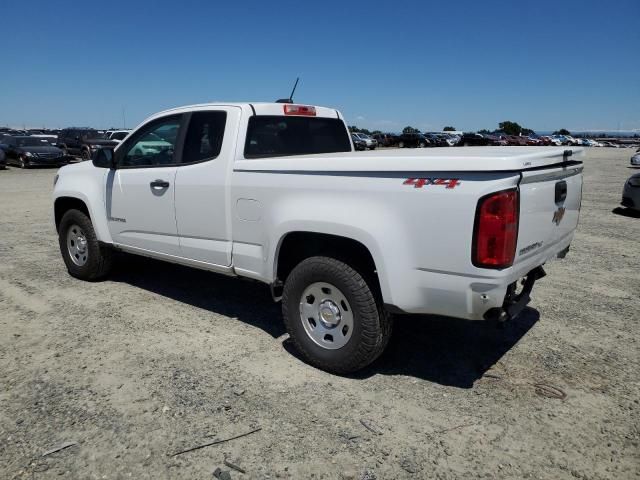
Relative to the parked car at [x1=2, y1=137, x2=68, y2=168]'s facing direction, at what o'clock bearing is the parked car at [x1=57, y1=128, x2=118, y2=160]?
the parked car at [x1=57, y1=128, x2=118, y2=160] is roughly at 9 o'clock from the parked car at [x1=2, y1=137, x2=68, y2=168].

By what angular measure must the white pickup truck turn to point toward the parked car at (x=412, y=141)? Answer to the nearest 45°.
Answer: approximately 45° to its right

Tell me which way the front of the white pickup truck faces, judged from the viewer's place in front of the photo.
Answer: facing away from the viewer and to the left of the viewer

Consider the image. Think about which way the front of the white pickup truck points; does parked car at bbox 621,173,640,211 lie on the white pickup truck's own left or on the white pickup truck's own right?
on the white pickup truck's own right

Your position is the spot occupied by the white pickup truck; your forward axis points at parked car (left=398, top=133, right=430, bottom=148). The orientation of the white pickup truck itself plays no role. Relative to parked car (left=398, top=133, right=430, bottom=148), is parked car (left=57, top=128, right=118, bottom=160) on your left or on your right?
left

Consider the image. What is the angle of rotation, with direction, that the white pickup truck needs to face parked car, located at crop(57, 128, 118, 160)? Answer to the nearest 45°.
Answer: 0° — it already faces it

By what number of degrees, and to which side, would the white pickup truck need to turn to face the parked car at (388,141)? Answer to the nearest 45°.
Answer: approximately 45° to its right
